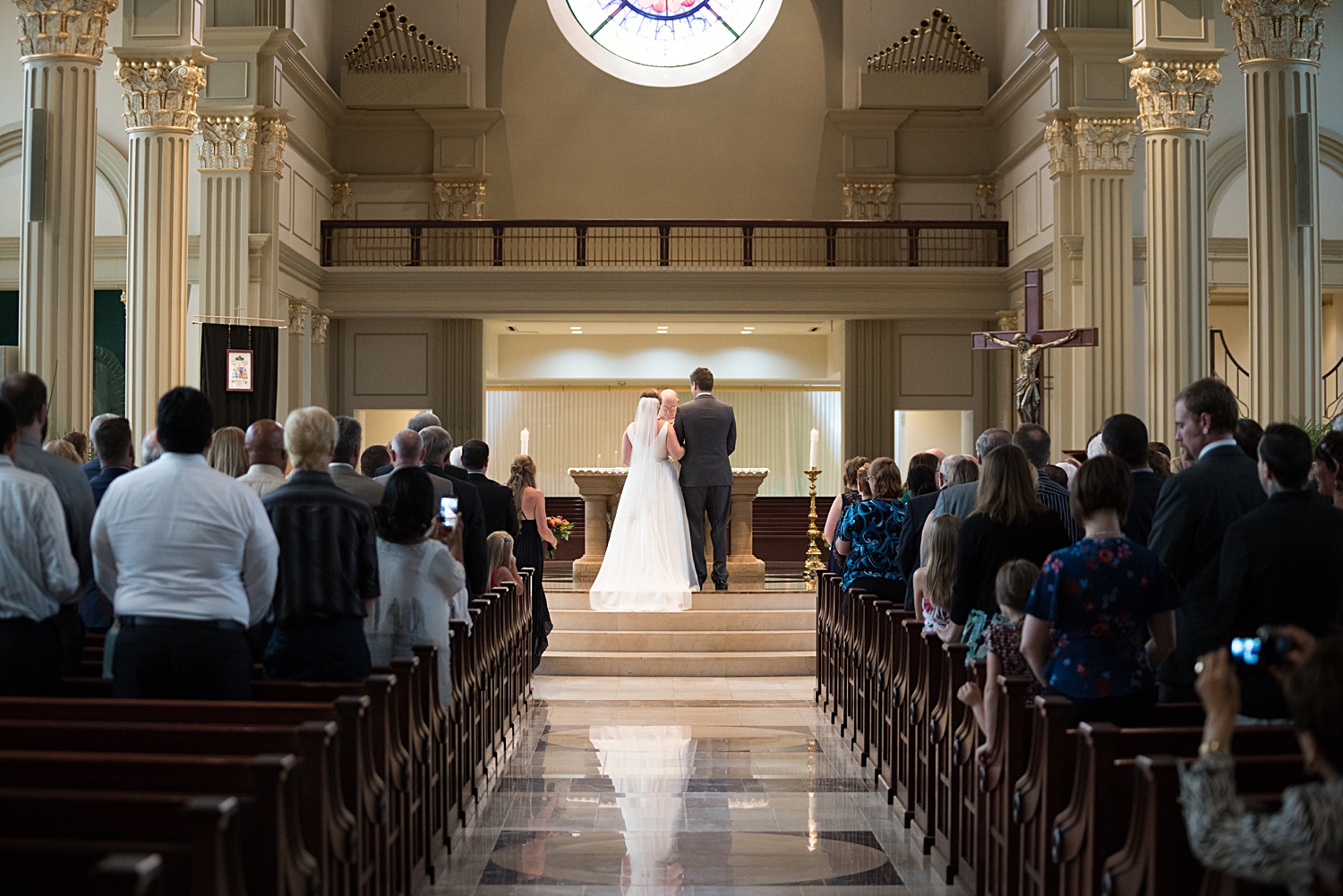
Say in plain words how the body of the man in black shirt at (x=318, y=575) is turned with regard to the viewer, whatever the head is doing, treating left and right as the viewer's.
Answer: facing away from the viewer

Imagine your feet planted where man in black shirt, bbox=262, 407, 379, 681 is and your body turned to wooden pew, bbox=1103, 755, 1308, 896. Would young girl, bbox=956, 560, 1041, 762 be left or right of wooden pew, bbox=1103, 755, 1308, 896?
left

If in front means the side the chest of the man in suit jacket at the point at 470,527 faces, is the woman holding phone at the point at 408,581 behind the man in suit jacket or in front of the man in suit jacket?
behind

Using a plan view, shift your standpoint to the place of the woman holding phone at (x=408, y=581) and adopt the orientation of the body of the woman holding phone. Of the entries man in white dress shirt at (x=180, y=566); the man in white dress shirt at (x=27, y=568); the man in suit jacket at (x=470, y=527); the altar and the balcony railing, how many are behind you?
2

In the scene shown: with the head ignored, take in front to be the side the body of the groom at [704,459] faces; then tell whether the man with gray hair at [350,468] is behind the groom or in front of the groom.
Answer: behind

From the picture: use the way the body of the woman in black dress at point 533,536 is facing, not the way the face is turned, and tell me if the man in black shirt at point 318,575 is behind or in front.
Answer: behind

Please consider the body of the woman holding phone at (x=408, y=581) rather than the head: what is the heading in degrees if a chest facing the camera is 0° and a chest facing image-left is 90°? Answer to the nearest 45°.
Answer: approximately 225°

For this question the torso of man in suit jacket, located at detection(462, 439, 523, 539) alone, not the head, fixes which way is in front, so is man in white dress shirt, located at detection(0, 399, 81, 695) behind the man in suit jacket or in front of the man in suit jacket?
behind

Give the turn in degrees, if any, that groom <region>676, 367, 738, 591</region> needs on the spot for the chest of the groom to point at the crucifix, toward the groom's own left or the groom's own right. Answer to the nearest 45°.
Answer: approximately 90° to the groom's own right

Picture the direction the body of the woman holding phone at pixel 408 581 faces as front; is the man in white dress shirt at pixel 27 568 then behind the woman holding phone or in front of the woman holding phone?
behind

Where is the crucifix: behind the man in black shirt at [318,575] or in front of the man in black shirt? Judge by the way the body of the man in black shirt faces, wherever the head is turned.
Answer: in front

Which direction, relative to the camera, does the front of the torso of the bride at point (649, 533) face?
away from the camera

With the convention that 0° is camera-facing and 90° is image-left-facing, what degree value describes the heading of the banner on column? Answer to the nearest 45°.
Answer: approximately 0°

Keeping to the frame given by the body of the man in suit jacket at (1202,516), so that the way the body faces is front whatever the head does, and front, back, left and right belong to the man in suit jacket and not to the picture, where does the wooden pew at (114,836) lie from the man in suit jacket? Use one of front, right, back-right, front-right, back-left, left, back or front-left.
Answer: left

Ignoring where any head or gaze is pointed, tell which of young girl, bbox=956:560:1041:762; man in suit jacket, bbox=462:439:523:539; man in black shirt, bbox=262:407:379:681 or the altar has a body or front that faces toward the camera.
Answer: the altar

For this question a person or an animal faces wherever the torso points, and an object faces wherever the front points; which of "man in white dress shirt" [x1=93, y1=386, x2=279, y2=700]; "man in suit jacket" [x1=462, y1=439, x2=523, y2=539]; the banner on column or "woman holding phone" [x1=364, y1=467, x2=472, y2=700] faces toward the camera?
the banner on column

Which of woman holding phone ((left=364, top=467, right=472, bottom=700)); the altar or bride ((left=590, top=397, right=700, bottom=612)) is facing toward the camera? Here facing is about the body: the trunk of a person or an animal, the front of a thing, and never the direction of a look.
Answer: the altar

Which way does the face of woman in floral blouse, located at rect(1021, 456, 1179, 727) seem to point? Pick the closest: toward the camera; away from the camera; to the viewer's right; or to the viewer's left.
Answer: away from the camera
